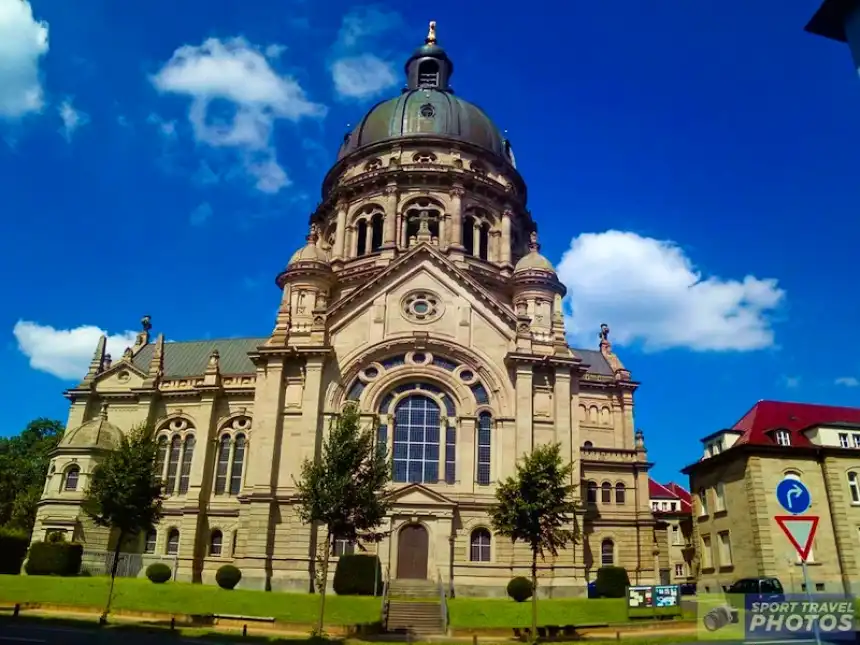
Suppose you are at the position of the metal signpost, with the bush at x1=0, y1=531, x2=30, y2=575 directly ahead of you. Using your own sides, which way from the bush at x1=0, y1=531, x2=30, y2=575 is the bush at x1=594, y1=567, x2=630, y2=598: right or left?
right

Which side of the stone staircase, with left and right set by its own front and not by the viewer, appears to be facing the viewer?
front

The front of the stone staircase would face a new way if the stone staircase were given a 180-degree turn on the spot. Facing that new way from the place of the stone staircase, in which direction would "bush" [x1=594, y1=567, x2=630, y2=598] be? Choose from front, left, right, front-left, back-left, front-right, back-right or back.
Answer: front-right

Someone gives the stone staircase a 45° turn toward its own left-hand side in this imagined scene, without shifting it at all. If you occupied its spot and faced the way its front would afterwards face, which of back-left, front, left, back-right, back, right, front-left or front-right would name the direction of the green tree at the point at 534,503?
front

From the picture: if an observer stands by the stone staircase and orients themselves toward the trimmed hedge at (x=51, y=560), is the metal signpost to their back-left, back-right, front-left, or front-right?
back-left

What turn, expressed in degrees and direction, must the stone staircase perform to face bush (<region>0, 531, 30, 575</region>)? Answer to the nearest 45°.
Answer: approximately 135° to its right

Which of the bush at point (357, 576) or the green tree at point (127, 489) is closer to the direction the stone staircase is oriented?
the green tree

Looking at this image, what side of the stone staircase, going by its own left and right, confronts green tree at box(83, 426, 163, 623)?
right

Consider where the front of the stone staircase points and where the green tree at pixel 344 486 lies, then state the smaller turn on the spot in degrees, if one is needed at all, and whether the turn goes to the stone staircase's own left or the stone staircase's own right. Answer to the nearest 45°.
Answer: approximately 45° to the stone staircase's own right

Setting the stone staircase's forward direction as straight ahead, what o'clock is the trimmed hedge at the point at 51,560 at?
The trimmed hedge is roughly at 4 o'clock from the stone staircase.

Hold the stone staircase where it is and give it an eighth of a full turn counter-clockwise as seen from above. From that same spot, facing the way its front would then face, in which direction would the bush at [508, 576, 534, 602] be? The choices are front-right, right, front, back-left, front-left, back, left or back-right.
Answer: left

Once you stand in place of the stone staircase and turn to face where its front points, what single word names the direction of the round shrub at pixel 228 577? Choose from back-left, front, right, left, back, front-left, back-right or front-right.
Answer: back-right
